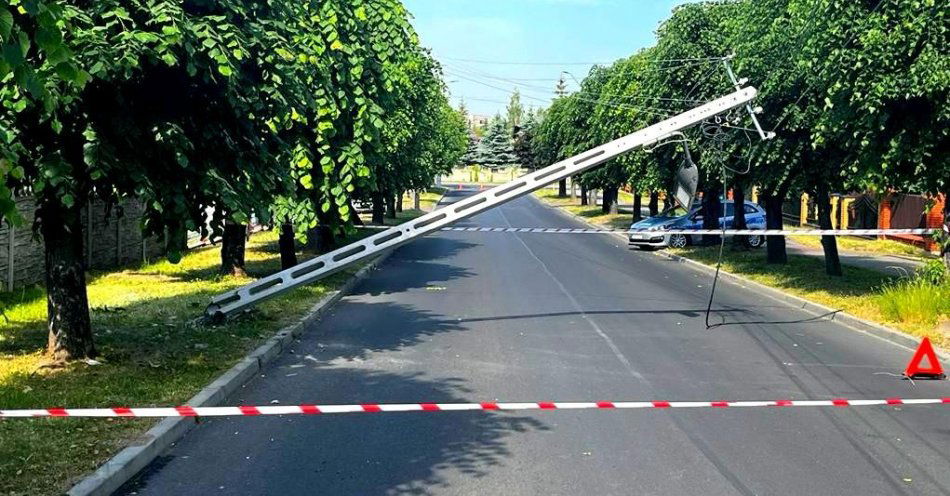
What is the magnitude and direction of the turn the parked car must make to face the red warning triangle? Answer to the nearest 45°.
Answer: approximately 45° to its left

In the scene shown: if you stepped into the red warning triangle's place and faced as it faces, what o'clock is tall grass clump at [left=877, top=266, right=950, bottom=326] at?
The tall grass clump is roughly at 6 o'clock from the red warning triangle.

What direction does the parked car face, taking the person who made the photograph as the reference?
facing the viewer and to the left of the viewer

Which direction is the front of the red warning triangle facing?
toward the camera

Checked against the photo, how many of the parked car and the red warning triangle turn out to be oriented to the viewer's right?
0

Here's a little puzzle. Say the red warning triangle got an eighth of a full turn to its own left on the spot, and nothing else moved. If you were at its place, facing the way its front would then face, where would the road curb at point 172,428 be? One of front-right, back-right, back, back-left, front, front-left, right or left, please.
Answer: right

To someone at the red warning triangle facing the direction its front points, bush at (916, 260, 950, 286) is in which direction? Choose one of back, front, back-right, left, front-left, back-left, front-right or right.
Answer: back

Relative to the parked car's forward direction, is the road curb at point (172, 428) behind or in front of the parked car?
in front
